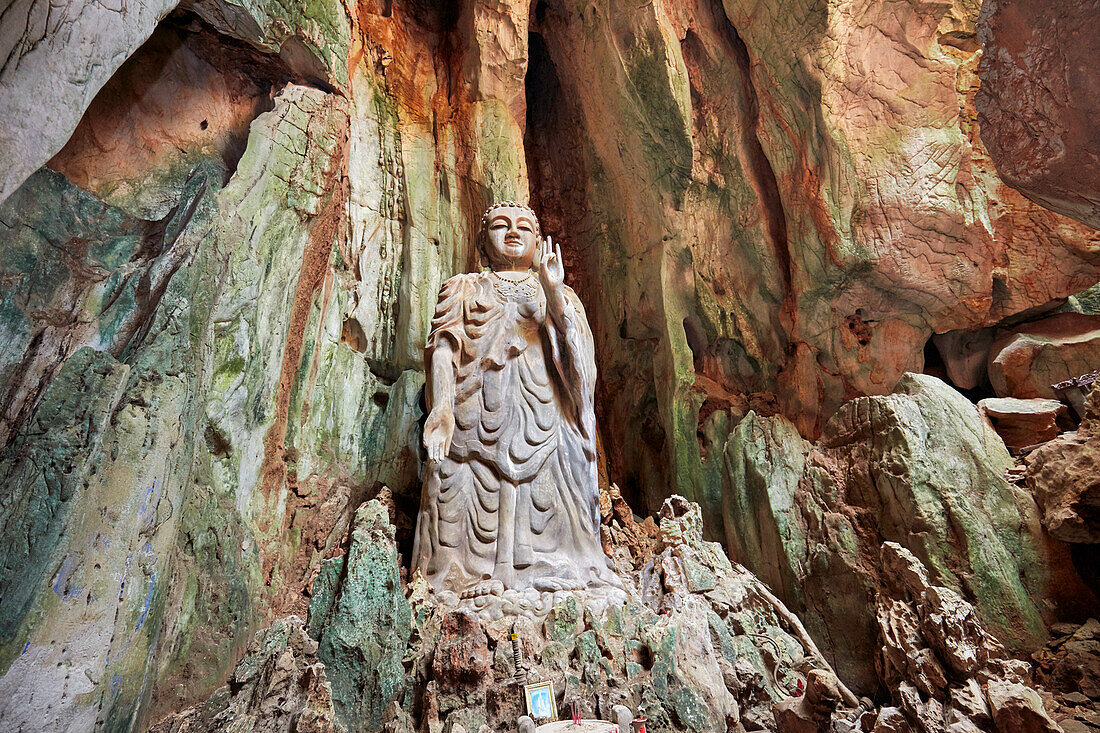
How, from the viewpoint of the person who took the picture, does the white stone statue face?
facing the viewer

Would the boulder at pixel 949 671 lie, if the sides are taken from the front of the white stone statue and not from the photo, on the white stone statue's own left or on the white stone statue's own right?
on the white stone statue's own left

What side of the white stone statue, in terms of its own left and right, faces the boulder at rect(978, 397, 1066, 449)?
left

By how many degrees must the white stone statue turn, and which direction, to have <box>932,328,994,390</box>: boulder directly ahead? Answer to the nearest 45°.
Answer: approximately 90° to its left

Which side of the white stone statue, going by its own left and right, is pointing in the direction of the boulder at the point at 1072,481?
left

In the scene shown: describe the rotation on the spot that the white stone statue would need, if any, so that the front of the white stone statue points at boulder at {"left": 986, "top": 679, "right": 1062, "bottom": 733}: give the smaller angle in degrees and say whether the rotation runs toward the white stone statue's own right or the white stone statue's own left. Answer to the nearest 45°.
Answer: approximately 45° to the white stone statue's own left
